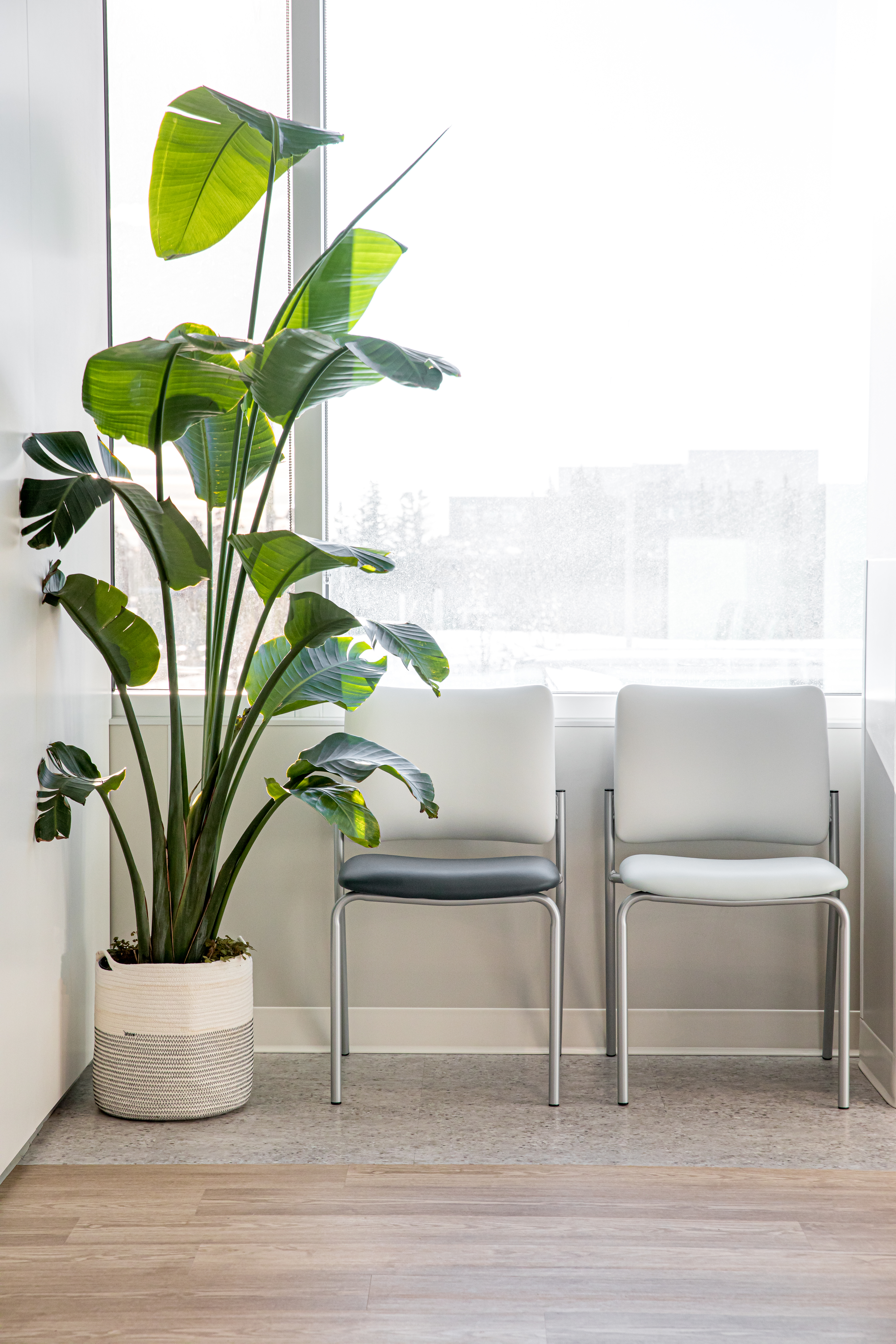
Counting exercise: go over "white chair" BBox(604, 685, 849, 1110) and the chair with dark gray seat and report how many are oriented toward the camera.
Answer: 2

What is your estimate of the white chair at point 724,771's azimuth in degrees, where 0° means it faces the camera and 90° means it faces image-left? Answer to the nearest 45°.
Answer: approximately 0°

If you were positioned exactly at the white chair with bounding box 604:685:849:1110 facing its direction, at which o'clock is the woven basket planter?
The woven basket planter is roughly at 2 o'clock from the white chair.

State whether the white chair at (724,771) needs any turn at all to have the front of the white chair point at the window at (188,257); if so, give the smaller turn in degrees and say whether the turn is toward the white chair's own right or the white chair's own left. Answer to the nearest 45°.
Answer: approximately 90° to the white chair's own right
